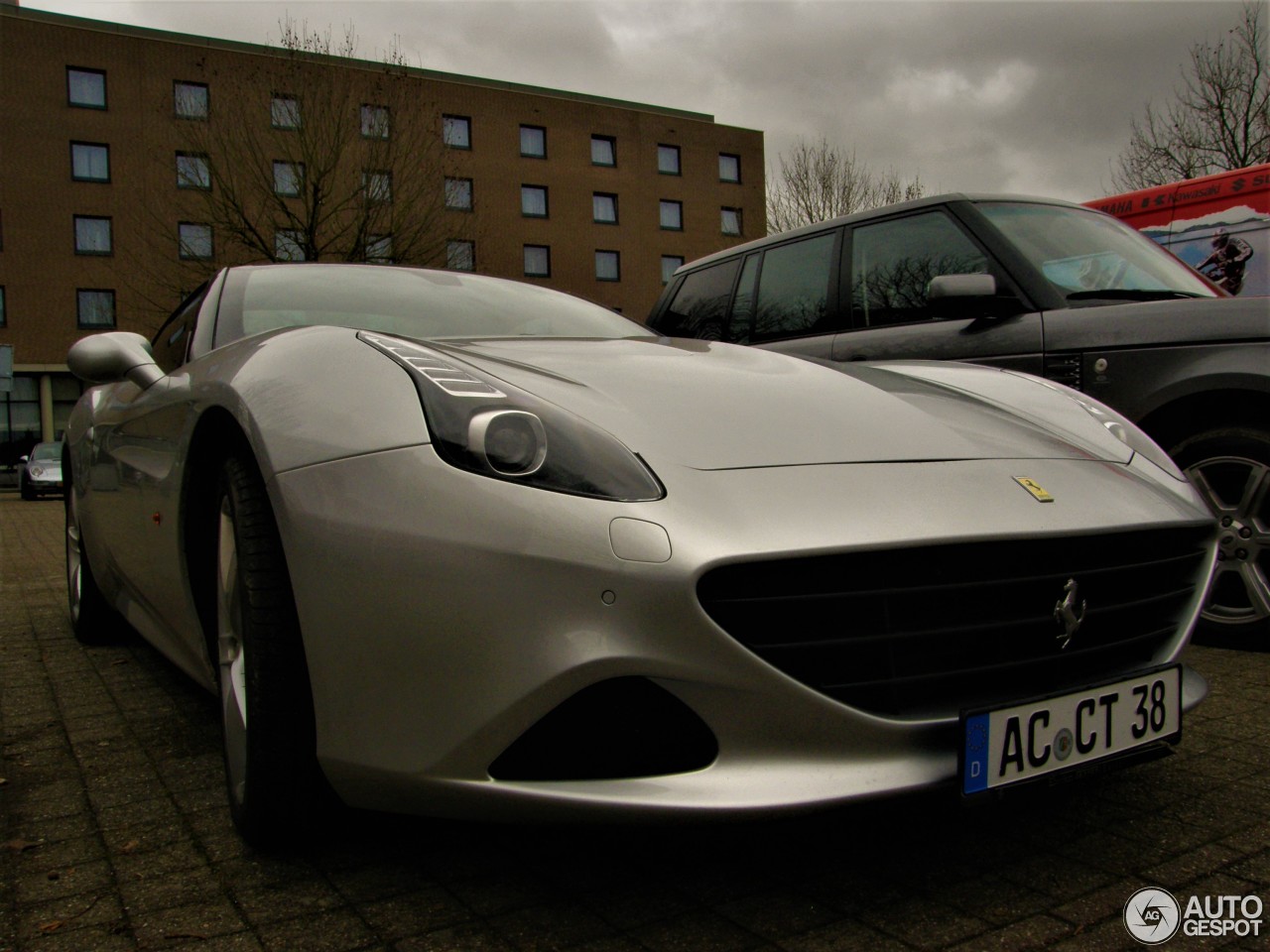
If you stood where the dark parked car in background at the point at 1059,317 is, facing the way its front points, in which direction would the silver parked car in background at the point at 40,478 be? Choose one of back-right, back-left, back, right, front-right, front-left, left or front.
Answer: back

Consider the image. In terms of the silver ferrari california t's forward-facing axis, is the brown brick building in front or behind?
behind

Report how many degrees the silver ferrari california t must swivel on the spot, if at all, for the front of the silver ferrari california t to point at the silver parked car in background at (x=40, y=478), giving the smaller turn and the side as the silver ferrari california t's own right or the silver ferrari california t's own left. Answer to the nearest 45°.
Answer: approximately 180°

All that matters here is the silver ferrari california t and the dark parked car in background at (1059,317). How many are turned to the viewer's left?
0

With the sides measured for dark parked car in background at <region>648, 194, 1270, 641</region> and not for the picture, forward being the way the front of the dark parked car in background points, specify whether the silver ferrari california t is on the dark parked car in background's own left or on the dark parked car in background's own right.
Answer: on the dark parked car in background's own right

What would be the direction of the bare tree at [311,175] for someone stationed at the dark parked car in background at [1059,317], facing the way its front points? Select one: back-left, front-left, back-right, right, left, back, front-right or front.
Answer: back

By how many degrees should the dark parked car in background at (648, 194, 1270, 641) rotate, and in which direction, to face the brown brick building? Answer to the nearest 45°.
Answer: approximately 180°

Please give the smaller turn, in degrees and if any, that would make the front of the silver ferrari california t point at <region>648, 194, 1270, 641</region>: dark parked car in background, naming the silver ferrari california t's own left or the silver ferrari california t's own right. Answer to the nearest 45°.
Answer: approximately 90° to the silver ferrari california t's own left

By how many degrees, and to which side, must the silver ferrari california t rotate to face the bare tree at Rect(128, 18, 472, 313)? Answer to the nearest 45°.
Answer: approximately 135° to its left

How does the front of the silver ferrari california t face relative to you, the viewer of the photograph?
facing the viewer and to the right of the viewer
